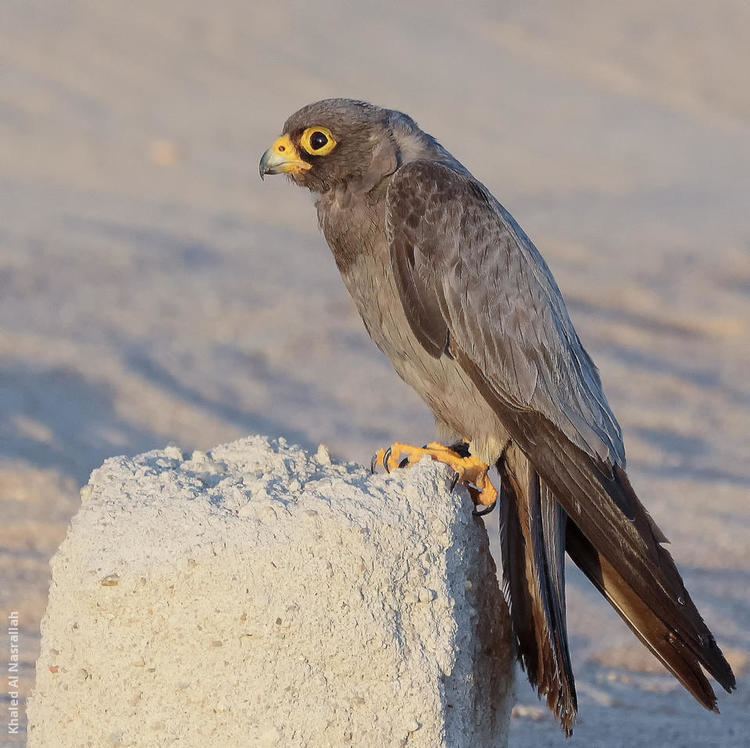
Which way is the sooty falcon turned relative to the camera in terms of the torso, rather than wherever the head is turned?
to the viewer's left
